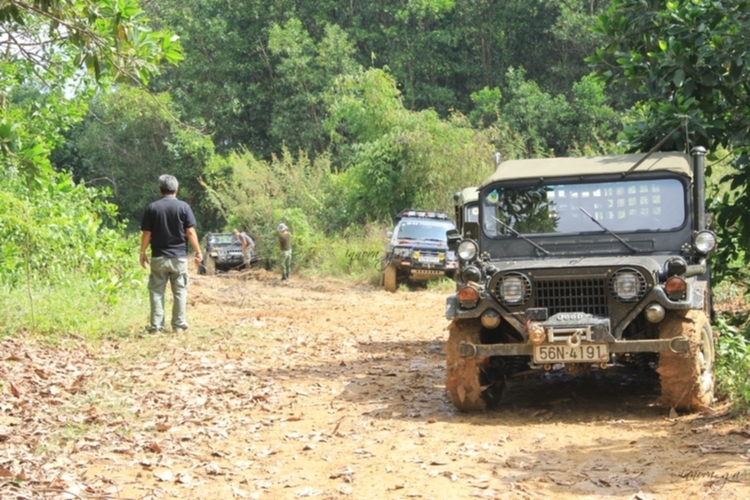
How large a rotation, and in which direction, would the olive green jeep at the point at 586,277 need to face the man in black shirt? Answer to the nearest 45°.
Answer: approximately 135° to its right

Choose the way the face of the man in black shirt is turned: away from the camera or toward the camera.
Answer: away from the camera

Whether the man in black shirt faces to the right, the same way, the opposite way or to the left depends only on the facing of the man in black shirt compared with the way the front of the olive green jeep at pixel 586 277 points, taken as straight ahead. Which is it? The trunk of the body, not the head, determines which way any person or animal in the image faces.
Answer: the opposite way

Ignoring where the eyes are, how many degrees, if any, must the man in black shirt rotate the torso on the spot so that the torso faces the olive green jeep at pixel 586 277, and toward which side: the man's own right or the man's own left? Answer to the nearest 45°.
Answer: approximately 135° to the man's own right

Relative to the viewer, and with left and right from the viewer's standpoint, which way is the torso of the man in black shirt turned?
facing away from the viewer

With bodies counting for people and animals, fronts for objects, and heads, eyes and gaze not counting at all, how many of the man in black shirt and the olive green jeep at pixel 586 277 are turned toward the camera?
1

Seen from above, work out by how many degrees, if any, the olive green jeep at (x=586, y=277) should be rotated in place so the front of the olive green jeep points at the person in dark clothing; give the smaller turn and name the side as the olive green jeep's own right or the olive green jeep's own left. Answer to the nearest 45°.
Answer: approximately 135° to the olive green jeep's own right
